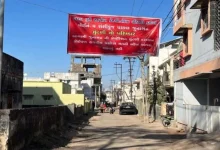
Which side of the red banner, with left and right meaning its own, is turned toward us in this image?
front

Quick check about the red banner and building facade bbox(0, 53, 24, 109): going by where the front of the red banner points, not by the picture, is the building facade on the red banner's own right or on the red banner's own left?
on the red banner's own right

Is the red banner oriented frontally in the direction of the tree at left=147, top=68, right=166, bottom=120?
no
